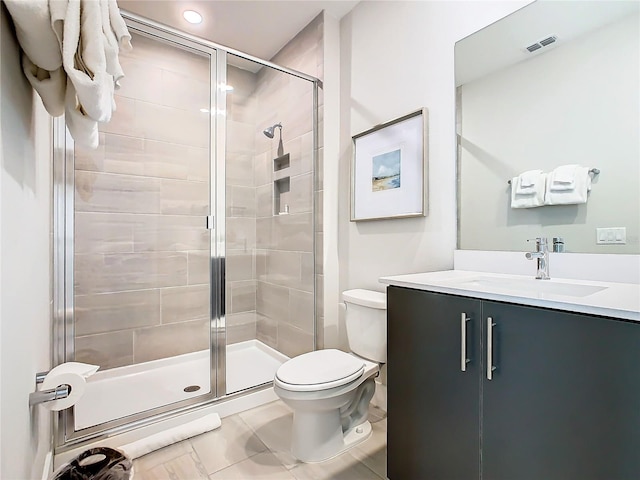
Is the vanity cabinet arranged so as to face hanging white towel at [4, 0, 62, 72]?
yes

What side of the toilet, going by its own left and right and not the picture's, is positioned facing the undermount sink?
left

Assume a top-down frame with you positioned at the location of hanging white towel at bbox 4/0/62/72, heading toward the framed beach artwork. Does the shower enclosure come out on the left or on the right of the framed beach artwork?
left

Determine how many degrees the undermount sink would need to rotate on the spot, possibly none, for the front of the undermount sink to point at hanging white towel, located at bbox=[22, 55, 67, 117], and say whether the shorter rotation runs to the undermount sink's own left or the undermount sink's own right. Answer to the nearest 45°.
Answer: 0° — it already faces it

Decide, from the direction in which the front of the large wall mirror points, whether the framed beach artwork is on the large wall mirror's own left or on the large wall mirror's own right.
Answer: on the large wall mirror's own right

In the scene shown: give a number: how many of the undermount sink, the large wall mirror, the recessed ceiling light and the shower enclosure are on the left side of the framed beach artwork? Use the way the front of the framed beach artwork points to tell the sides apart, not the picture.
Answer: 2

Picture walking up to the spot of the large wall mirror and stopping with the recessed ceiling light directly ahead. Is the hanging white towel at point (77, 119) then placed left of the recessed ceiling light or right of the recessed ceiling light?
left
